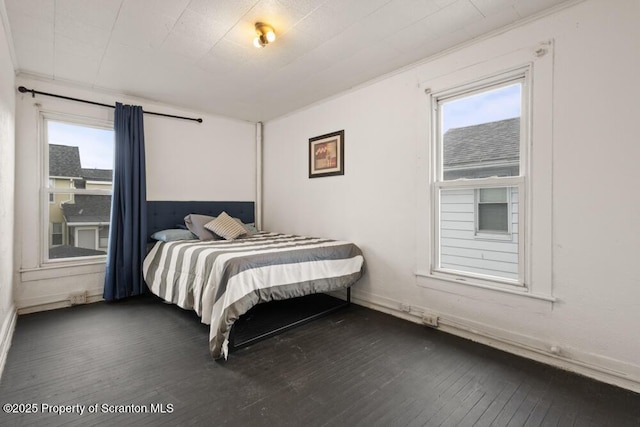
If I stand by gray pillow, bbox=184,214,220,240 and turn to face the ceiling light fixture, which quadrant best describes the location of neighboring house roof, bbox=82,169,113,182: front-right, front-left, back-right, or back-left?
back-right

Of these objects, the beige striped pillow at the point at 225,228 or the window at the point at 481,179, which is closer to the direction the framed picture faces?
the beige striped pillow

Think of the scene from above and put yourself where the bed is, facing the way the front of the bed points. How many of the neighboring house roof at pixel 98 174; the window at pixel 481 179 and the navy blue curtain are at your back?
2

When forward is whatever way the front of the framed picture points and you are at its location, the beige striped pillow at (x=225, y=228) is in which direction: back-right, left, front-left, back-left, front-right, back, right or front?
front-right

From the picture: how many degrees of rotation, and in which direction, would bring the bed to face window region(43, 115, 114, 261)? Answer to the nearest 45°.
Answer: approximately 180°

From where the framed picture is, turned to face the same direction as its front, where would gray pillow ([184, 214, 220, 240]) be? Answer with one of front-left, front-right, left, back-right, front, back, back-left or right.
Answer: front-right

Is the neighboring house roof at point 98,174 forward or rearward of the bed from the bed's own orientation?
rearward

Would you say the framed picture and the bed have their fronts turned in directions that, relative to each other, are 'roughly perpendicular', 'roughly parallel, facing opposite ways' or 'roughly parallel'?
roughly perpendicular

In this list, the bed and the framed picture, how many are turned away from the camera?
0

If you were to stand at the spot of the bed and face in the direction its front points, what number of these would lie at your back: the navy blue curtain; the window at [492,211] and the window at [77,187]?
2

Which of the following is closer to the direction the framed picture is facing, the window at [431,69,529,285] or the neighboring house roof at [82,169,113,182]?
the neighboring house roof

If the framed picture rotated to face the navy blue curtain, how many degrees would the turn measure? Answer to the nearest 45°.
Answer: approximately 45° to its right

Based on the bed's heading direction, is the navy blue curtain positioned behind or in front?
behind

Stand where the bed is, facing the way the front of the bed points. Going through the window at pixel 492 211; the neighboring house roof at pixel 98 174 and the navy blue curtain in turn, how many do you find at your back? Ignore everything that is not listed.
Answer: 2
